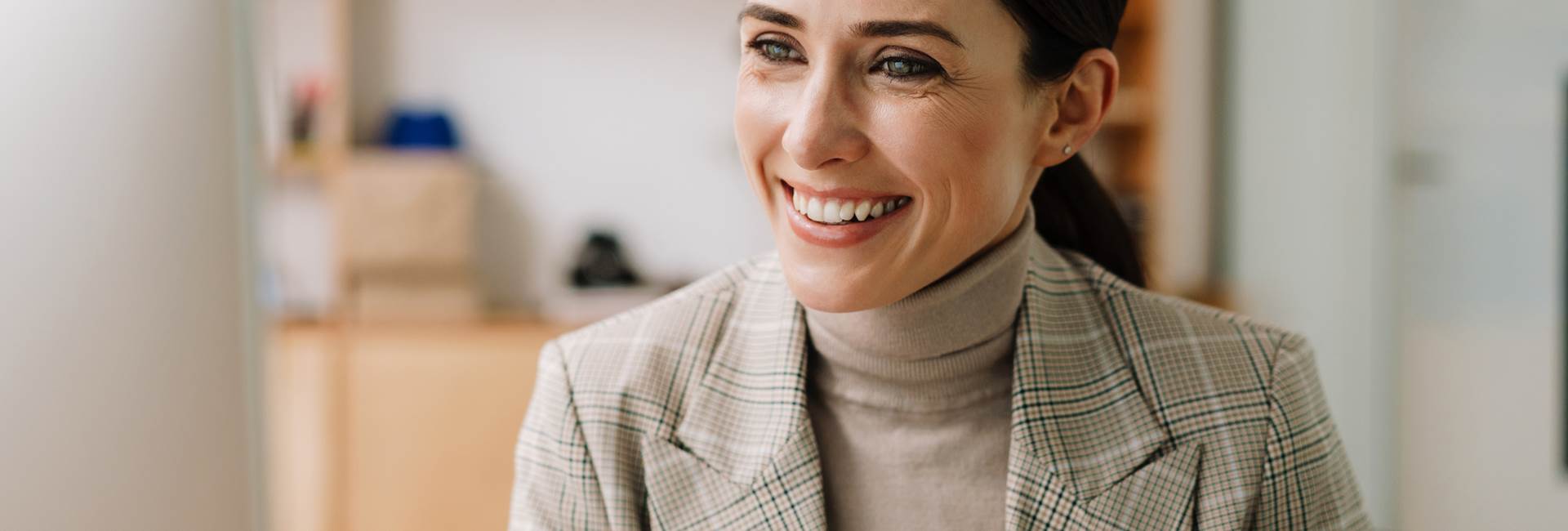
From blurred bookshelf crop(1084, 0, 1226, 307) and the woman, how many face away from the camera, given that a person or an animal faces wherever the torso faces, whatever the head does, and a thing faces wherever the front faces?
0

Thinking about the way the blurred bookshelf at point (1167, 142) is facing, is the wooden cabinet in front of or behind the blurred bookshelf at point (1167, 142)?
in front

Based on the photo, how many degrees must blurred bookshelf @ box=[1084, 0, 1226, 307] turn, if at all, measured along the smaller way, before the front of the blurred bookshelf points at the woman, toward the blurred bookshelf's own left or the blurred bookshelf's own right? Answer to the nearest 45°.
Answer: approximately 45° to the blurred bookshelf's own left

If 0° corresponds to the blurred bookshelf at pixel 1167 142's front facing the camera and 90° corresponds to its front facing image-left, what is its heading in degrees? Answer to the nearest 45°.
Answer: approximately 45°

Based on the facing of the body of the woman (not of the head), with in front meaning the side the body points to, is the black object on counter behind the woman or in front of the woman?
behind

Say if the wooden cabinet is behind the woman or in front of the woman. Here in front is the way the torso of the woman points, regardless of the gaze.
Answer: behind

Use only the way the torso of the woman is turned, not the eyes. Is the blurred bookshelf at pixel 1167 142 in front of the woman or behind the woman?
behind

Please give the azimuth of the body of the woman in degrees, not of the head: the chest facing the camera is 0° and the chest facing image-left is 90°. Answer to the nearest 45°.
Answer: approximately 0°
